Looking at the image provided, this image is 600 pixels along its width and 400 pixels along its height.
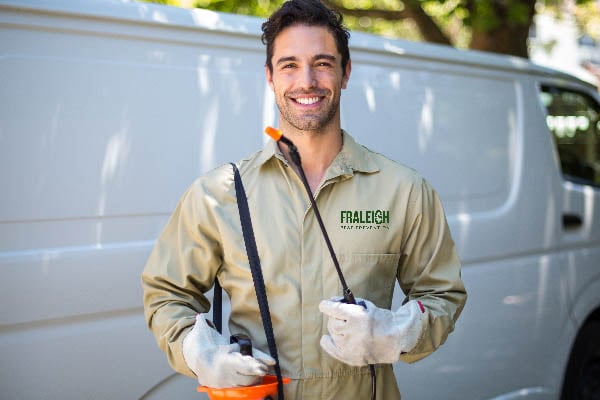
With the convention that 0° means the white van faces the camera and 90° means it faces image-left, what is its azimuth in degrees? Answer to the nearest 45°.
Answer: approximately 225°

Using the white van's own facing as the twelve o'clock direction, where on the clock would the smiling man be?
The smiling man is roughly at 3 o'clock from the white van.

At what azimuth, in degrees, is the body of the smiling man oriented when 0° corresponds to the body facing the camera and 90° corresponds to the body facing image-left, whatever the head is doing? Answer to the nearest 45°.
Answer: approximately 0°

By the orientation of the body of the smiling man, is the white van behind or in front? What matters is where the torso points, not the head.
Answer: behind

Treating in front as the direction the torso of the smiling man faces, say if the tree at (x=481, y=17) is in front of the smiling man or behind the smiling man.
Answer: behind
